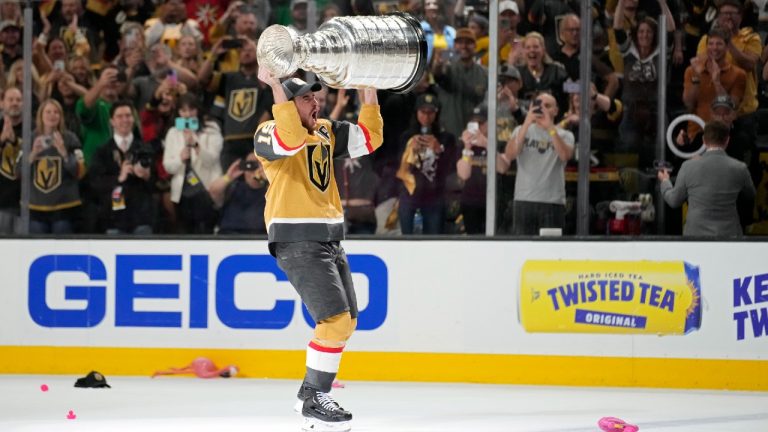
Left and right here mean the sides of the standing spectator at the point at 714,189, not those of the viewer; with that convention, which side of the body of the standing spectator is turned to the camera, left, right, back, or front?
back

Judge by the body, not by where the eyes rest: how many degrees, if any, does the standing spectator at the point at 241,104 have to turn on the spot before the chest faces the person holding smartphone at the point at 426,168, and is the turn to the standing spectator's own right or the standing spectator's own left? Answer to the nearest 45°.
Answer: approximately 45° to the standing spectator's own left

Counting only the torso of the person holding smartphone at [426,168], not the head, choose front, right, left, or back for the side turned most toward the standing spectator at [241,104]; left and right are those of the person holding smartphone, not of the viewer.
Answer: right

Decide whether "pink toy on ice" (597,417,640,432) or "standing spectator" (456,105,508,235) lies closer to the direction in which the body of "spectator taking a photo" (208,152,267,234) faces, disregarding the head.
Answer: the pink toy on ice

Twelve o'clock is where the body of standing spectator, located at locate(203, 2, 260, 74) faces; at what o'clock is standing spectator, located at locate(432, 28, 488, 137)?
standing spectator, located at locate(432, 28, 488, 137) is roughly at 10 o'clock from standing spectator, located at locate(203, 2, 260, 74).
